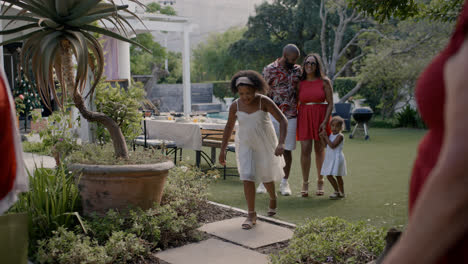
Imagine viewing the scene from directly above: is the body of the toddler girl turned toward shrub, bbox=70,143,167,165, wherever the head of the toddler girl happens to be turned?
yes

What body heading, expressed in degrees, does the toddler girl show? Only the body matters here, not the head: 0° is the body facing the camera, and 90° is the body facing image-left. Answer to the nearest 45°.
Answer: approximately 45°

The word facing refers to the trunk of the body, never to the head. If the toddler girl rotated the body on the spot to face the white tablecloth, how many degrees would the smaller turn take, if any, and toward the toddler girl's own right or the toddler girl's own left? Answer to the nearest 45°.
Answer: approximately 90° to the toddler girl's own right

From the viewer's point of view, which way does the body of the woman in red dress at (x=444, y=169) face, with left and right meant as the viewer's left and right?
facing to the left of the viewer

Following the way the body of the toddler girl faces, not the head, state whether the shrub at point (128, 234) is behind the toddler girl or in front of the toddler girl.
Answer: in front

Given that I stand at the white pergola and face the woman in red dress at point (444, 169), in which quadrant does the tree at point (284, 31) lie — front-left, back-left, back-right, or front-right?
back-left

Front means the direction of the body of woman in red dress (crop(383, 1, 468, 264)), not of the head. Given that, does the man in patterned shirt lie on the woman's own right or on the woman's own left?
on the woman's own right

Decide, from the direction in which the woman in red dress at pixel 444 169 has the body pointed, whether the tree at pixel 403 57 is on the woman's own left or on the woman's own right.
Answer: on the woman's own right

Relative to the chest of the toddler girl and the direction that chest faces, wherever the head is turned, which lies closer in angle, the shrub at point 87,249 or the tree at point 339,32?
the shrub
